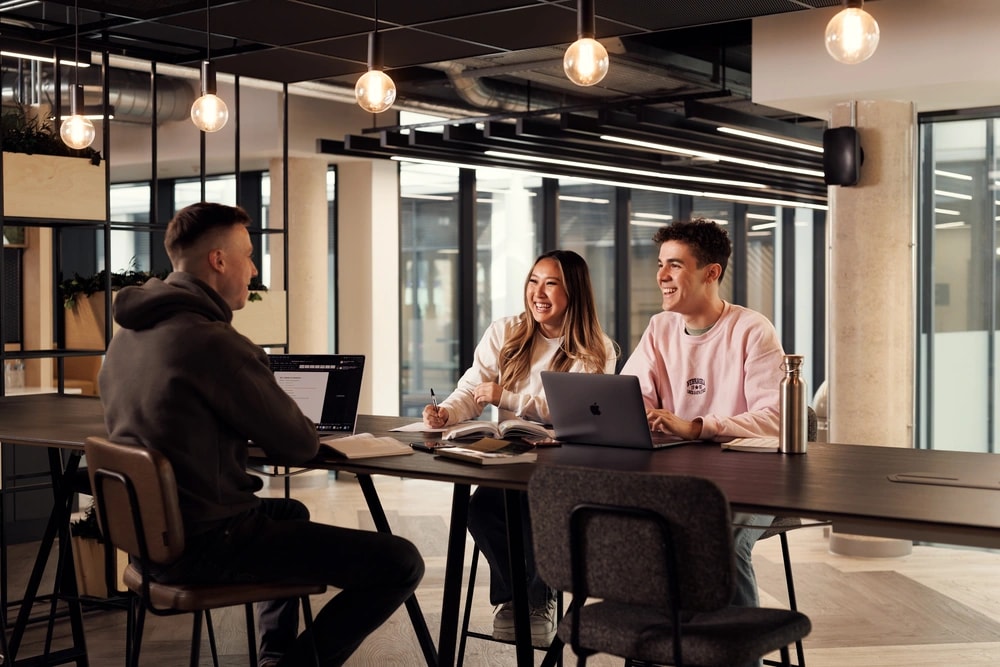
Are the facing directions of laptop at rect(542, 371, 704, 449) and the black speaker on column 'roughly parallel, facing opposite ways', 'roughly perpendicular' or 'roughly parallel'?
roughly parallel, facing opposite ways

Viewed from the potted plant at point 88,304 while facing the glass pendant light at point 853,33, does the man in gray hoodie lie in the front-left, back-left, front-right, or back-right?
front-right

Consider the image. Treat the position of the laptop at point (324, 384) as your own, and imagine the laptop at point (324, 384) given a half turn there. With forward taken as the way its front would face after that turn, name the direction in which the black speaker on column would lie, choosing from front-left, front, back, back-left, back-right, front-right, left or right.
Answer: front

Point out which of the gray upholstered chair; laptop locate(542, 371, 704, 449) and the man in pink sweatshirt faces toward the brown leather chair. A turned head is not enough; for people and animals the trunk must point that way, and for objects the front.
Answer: the man in pink sweatshirt

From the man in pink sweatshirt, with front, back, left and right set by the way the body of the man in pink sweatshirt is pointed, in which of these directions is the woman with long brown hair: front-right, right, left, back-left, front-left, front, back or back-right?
right

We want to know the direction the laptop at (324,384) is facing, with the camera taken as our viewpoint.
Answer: facing the viewer and to the left of the viewer

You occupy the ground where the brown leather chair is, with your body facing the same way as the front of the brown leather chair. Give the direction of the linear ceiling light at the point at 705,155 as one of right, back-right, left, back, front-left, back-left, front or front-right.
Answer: front

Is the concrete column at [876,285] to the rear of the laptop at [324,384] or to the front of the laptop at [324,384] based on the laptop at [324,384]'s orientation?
to the rear

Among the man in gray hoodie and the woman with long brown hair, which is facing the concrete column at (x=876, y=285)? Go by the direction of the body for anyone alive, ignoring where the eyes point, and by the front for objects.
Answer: the man in gray hoodie

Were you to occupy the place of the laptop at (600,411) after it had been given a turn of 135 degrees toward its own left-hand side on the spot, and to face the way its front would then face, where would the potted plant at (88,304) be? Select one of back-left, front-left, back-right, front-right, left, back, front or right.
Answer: front-right

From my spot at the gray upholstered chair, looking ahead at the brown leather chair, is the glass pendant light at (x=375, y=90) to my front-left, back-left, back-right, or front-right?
front-right

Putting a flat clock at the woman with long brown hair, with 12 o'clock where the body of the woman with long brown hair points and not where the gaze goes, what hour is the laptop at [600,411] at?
The laptop is roughly at 10 o'clock from the woman with long brown hair.

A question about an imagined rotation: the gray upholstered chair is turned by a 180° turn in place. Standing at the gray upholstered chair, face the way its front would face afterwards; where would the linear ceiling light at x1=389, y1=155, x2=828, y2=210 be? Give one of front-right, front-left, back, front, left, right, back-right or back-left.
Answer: back-right

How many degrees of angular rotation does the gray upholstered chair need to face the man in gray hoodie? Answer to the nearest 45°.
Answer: approximately 90° to its left

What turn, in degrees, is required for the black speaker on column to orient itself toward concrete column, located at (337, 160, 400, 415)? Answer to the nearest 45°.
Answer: approximately 90° to its right

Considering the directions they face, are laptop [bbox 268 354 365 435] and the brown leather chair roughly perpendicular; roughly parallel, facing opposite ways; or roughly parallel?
roughly parallel, facing opposite ways

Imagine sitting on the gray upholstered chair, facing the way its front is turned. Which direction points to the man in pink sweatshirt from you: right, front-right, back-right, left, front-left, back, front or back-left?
front-left

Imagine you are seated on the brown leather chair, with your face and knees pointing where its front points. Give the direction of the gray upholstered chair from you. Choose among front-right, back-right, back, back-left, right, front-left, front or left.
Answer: right

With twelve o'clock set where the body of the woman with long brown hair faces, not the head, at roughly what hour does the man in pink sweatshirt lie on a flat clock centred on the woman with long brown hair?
The man in pink sweatshirt is roughly at 9 o'clock from the woman with long brown hair.

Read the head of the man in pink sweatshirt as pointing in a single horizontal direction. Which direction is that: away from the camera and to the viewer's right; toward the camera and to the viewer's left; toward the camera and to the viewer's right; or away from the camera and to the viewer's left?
toward the camera and to the viewer's left
